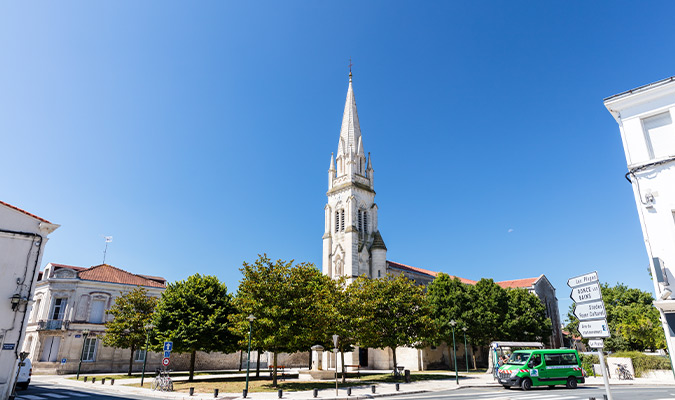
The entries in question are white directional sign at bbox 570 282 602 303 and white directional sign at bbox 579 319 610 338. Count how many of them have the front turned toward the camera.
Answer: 2

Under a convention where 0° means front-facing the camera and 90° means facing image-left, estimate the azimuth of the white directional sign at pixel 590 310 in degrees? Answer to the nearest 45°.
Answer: approximately 0°

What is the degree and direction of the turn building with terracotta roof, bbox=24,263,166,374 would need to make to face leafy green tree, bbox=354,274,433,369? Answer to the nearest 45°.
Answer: approximately 90° to its left

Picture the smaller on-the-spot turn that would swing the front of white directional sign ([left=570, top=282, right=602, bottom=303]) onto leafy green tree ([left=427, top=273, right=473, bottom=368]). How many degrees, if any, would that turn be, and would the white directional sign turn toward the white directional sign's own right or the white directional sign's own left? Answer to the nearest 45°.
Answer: approximately 180°

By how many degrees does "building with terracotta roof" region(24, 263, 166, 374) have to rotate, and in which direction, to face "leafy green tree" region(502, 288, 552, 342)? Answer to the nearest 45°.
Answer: approximately 135° to its left

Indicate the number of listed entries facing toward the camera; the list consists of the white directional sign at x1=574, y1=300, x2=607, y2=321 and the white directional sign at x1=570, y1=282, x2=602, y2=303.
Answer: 2

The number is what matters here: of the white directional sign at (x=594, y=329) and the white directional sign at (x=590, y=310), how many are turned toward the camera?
2

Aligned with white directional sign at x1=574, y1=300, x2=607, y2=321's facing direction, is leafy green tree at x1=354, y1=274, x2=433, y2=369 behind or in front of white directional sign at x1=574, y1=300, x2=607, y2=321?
behind
